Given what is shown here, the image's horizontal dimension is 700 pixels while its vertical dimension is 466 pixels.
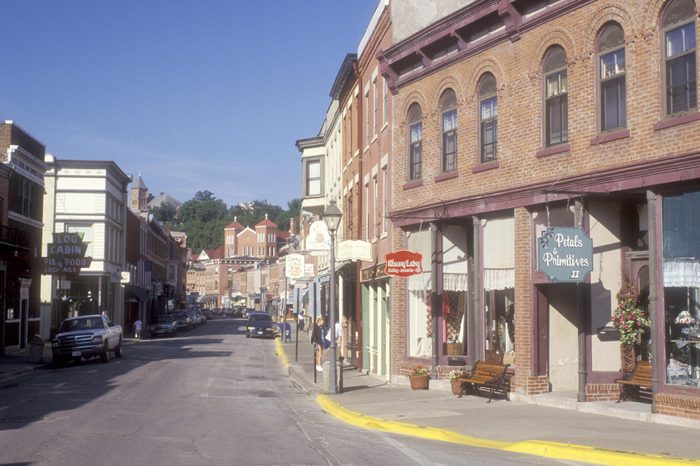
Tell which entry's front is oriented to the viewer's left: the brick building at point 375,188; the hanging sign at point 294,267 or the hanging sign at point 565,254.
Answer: the brick building

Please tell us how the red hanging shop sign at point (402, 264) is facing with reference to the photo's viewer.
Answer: facing the viewer

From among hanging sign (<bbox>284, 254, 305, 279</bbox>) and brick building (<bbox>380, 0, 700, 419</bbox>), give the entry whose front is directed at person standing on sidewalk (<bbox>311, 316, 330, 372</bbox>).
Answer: the hanging sign

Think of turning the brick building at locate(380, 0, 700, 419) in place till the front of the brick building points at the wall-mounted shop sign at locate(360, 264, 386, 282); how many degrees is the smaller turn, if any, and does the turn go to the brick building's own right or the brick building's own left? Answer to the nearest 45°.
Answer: approximately 90° to the brick building's own right

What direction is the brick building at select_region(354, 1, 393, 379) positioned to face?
to the viewer's left

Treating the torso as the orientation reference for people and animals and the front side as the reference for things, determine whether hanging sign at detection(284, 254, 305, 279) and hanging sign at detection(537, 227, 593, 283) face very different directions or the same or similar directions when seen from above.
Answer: same or similar directions

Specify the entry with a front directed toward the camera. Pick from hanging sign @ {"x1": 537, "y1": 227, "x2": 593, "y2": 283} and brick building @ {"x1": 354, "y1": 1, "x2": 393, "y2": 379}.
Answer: the hanging sign

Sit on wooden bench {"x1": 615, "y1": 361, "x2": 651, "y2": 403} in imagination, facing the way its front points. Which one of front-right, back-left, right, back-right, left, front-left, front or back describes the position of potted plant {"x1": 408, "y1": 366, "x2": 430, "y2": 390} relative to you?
right

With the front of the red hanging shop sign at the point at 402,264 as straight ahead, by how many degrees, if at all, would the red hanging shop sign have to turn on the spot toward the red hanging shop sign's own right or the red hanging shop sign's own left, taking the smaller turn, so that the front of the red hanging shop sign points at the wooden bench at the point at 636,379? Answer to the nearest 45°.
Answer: approximately 45° to the red hanging shop sign's own left

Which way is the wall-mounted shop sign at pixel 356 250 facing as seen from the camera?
toward the camera

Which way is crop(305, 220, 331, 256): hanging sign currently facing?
toward the camera

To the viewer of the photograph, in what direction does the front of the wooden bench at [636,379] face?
facing the viewer and to the left of the viewer

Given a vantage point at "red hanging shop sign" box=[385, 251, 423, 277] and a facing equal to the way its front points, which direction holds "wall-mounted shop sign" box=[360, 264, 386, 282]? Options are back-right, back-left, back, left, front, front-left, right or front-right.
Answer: back

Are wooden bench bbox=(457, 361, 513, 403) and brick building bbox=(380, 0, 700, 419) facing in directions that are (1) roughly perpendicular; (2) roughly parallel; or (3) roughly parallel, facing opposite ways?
roughly parallel
